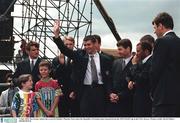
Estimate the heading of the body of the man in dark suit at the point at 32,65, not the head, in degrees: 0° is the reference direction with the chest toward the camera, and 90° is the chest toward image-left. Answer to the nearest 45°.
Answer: approximately 315°

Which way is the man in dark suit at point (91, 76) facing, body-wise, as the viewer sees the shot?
toward the camera

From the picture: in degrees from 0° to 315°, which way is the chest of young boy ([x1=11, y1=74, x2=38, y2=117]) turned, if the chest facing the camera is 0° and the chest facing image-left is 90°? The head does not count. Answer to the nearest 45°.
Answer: approximately 315°

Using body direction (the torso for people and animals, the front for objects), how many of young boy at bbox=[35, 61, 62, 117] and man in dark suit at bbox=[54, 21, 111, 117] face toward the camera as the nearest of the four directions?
2

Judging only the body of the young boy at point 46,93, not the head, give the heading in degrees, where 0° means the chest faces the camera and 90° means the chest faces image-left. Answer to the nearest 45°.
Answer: approximately 0°

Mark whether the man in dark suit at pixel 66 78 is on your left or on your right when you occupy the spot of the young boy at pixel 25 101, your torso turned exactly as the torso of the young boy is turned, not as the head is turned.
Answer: on your left

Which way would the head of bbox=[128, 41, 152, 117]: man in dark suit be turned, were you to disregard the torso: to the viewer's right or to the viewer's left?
to the viewer's left

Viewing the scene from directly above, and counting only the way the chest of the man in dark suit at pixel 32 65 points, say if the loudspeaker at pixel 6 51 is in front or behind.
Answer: behind

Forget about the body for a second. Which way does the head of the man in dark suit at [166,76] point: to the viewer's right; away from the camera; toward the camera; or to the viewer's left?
to the viewer's left
